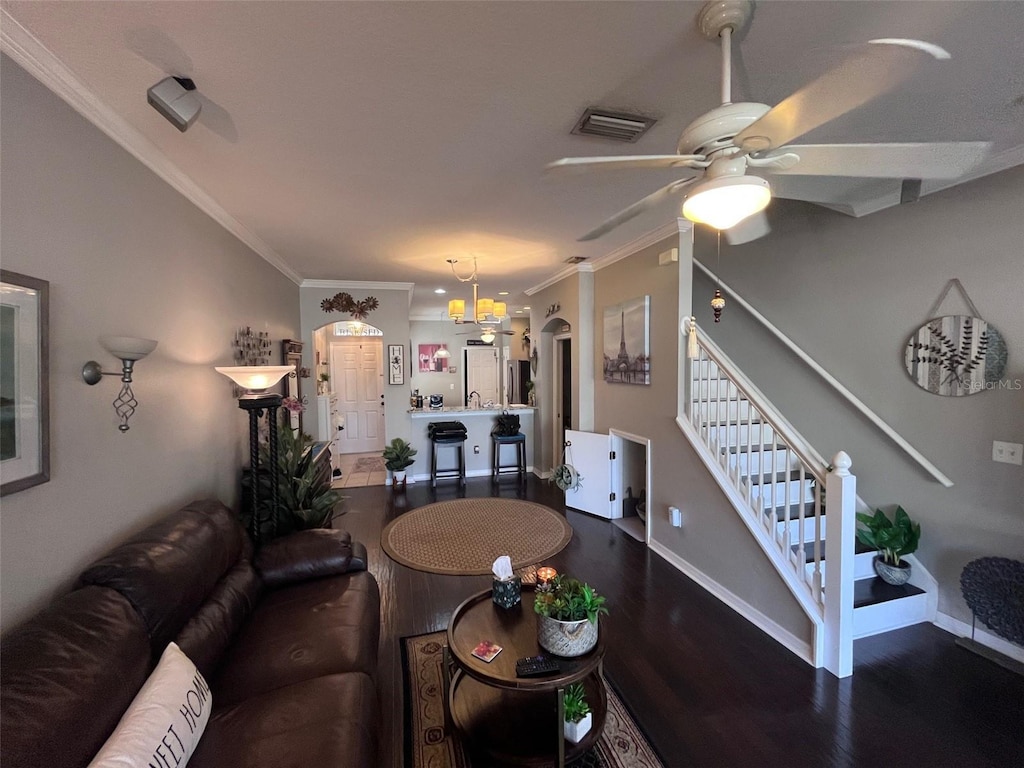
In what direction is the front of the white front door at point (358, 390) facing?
toward the camera

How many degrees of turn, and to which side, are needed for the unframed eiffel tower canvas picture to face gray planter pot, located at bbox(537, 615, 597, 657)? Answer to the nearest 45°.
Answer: approximately 45° to its left

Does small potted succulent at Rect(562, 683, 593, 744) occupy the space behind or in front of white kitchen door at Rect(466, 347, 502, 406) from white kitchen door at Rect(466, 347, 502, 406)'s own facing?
in front

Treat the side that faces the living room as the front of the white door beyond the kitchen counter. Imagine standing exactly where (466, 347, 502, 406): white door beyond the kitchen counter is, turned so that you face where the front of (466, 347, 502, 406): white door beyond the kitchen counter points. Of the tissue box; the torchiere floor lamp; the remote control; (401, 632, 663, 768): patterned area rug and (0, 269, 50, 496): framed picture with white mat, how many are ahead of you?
5

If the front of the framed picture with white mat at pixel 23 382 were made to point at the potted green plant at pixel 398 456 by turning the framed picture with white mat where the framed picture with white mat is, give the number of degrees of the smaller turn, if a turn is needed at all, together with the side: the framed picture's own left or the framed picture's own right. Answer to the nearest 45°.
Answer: approximately 90° to the framed picture's own left

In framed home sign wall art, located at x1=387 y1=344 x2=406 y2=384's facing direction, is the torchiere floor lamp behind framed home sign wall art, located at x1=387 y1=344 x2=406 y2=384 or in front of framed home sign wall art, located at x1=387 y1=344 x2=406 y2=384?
in front

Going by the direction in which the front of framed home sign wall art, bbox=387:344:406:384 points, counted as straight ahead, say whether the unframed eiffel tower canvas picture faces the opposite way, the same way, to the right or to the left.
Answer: to the right

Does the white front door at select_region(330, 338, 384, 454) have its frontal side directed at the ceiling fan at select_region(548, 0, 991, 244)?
yes

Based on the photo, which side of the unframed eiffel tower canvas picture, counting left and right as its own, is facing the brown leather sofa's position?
front

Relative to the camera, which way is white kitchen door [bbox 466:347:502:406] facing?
toward the camera

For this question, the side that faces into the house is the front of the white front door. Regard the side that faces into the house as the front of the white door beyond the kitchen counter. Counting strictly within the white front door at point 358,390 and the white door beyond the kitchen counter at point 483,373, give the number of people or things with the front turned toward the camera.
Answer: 2

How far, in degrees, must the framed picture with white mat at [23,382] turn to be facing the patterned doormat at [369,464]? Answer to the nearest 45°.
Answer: approximately 90° to its left

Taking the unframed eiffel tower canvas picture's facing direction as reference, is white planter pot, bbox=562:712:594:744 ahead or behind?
ahead

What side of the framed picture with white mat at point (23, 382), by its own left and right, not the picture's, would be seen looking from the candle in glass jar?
front
